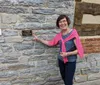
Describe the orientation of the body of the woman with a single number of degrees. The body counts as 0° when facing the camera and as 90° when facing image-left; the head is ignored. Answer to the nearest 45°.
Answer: approximately 45°
